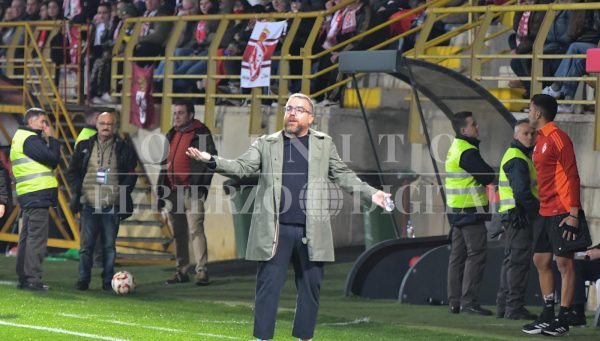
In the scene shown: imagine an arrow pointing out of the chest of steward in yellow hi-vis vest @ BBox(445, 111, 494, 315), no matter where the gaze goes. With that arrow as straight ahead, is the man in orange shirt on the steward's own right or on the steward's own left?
on the steward's own right

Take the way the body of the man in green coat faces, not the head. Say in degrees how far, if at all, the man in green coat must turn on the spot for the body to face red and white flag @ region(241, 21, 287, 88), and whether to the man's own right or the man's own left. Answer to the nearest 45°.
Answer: approximately 180°

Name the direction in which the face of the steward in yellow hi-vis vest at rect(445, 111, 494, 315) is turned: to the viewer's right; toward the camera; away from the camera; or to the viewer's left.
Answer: to the viewer's right

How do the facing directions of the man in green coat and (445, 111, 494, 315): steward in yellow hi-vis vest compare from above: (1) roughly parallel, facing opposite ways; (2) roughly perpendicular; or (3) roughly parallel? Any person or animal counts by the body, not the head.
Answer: roughly perpendicular

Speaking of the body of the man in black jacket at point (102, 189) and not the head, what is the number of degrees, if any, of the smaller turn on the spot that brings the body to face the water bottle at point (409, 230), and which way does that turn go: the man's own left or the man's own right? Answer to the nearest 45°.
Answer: approximately 90° to the man's own left

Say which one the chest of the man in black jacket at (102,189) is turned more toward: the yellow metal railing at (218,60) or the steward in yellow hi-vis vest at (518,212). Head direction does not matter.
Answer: the steward in yellow hi-vis vest

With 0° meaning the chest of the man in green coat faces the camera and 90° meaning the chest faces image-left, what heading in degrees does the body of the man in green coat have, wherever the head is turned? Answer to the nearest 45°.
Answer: approximately 0°
